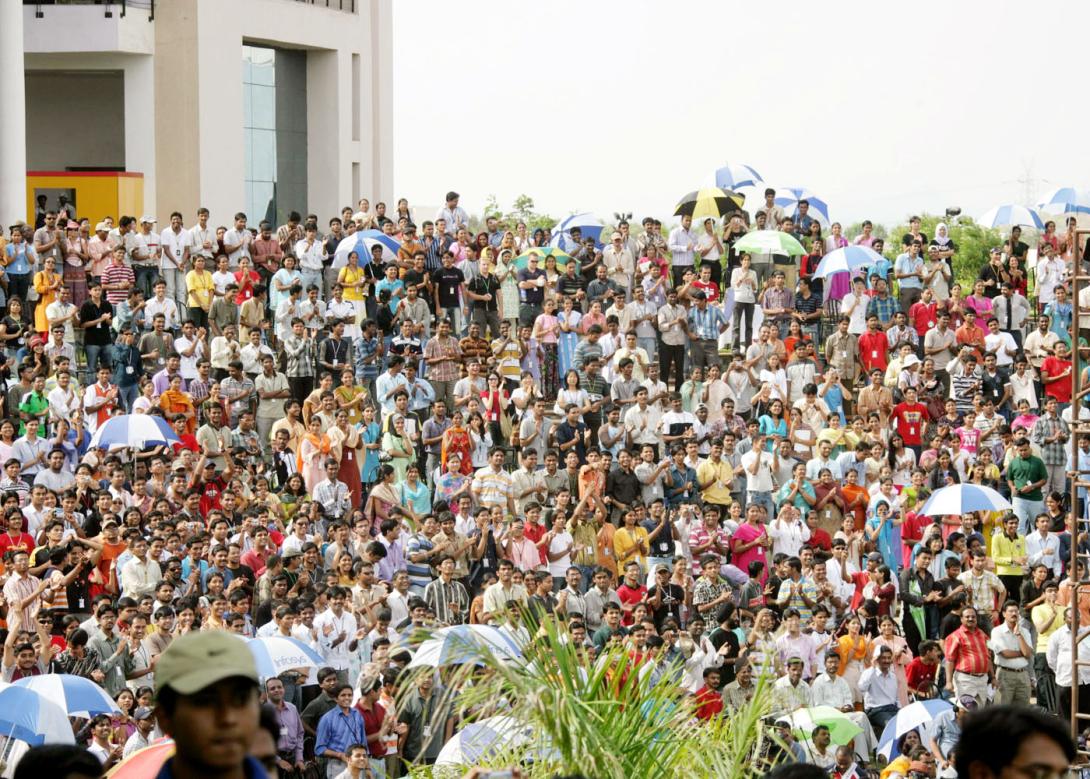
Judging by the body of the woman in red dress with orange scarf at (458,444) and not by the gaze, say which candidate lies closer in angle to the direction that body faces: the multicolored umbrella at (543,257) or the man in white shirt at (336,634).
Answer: the man in white shirt

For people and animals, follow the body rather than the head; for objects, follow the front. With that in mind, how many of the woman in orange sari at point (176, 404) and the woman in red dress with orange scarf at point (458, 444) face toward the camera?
2

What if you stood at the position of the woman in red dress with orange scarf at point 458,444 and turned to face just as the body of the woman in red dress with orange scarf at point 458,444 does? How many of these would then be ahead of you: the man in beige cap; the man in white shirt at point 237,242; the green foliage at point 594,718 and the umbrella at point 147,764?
3

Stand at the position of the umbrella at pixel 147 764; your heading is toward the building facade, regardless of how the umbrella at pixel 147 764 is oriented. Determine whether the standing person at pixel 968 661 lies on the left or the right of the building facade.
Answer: right

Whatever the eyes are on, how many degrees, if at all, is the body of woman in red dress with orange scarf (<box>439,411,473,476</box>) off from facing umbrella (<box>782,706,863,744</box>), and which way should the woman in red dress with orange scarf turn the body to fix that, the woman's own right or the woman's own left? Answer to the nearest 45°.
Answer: approximately 45° to the woman's own left

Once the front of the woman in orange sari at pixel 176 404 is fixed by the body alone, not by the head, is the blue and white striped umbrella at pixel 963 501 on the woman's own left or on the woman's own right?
on the woman's own left

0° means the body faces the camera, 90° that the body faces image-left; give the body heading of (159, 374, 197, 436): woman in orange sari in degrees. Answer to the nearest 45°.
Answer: approximately 0°

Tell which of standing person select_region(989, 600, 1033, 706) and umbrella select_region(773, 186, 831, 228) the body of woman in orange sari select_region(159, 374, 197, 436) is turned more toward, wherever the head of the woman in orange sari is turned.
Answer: the standing person

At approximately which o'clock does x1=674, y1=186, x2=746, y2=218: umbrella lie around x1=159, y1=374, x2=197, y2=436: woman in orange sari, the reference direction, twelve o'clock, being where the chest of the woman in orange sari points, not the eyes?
The umbrella is roughly at 8 o'clock from the woman in orange sari.
